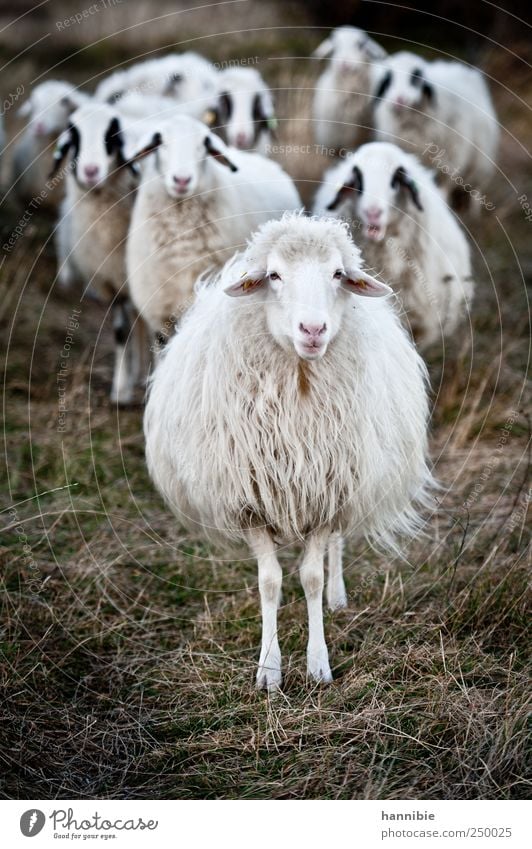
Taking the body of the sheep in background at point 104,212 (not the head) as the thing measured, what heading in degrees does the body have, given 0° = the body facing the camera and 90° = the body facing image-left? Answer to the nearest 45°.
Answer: approximately 0°

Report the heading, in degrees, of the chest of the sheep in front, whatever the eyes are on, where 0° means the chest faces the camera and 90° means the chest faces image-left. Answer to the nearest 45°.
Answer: approximately 0°

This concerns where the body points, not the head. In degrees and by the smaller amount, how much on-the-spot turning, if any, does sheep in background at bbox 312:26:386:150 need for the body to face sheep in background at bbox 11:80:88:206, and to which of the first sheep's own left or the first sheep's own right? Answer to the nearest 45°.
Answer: approximately 90° to the first sheep's own right

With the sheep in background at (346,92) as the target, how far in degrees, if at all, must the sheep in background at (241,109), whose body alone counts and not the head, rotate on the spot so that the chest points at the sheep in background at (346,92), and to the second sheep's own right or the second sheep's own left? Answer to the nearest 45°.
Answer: approximately 135° to the second sheep's own left

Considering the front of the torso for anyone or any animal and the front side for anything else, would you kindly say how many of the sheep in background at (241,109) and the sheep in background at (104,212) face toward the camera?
2
